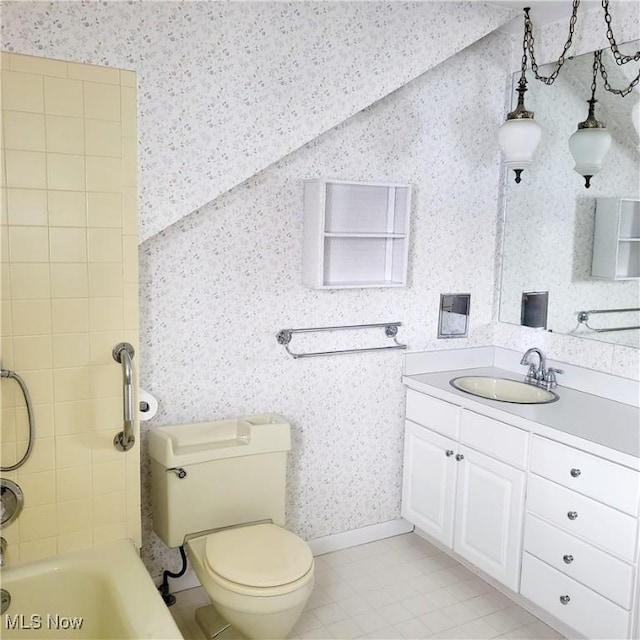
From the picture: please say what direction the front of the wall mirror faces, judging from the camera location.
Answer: facing the viewer and to the left of the viewer

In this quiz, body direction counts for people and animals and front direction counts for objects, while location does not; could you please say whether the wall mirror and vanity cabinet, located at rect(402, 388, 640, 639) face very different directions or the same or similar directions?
same or similar directions

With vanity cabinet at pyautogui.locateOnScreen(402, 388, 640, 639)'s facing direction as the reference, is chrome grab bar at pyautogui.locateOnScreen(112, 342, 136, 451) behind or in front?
in front

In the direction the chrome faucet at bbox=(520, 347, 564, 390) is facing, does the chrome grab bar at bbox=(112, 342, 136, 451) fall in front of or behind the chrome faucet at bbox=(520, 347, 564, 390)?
in front

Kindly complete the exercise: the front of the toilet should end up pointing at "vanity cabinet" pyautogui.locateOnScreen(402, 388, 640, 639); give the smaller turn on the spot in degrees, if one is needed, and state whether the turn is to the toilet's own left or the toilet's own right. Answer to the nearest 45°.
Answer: approximately 45° to the toilet's own left

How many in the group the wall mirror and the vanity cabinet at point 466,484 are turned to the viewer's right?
0

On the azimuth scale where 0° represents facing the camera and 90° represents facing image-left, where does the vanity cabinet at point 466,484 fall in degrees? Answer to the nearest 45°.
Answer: approximately 45°

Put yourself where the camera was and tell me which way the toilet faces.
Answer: facing the viewer and to the right of the viewer

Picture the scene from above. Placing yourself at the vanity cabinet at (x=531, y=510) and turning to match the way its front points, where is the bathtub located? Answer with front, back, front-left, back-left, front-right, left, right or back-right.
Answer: front

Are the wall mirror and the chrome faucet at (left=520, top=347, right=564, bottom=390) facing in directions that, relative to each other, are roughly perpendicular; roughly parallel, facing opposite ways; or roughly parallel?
roughly parallel

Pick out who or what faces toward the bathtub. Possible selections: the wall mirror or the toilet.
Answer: the wall mirror

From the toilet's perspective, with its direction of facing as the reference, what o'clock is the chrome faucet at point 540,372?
The chrome faucet is roughly at 10 o'clock from the toilet.
